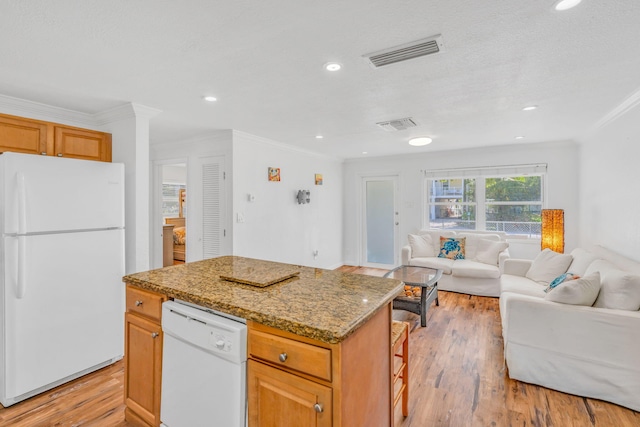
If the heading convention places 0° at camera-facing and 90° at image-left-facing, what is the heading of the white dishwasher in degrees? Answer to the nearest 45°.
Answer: approximately 45°

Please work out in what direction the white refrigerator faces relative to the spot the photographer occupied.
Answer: facing the viewer and to the right of the viewer

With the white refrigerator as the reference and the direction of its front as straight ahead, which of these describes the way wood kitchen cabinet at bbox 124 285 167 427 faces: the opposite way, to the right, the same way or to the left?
to the right

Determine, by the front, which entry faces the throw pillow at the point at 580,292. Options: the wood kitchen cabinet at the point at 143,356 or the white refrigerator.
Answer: the white refrigerator

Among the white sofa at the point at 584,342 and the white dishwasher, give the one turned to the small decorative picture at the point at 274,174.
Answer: the white sofa

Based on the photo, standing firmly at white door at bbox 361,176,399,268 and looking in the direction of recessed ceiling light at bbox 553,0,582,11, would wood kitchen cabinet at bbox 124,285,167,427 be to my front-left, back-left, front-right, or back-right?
front-right

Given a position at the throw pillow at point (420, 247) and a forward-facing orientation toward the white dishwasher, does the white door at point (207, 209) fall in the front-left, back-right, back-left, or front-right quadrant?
front-right

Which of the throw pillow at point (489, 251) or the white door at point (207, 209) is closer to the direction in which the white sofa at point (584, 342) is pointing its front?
the white door

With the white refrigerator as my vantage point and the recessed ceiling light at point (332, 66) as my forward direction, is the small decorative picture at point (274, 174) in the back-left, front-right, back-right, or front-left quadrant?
front-left

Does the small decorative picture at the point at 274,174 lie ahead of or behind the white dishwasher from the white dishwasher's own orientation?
behind

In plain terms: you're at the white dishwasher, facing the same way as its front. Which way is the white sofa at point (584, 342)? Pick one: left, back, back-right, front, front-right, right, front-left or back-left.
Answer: back-left

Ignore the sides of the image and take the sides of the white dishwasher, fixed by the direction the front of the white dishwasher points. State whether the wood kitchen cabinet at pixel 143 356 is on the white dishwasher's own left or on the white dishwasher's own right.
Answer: on the white dishwasher's own right

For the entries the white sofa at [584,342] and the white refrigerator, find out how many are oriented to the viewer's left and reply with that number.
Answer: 1

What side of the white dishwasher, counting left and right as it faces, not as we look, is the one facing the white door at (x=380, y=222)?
back

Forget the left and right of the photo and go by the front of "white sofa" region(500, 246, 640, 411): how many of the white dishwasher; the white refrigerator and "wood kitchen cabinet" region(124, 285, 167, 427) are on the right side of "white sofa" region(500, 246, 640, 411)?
0

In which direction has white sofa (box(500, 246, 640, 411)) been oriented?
to the viewer's left
